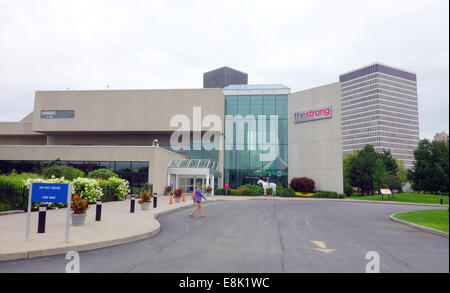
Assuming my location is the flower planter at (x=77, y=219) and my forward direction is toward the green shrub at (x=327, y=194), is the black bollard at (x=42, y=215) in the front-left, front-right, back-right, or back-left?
back-right

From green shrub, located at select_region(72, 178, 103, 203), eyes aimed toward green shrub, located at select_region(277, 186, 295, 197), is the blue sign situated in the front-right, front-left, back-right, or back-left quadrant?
back-right

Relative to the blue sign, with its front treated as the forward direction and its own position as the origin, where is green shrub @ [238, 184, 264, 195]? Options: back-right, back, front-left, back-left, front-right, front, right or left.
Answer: back-left

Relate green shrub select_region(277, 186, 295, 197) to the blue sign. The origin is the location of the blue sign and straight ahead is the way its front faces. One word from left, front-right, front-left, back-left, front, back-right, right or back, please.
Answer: back-left

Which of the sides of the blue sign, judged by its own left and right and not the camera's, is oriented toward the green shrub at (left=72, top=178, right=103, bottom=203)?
back

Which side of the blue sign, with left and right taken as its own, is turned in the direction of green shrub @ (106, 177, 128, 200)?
back

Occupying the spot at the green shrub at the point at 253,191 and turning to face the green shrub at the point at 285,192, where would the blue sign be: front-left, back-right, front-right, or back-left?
back-right

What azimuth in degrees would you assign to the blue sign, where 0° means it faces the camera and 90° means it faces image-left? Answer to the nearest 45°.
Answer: approximately 0°

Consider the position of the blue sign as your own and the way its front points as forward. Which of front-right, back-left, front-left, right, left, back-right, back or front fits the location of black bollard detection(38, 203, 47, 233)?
back

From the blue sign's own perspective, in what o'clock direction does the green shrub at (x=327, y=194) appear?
The green shrub is roughly at 8 o'clock from the blue sign.

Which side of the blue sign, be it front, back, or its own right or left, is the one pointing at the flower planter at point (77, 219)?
back

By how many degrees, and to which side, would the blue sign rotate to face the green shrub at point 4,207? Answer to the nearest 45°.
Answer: approximately 180°

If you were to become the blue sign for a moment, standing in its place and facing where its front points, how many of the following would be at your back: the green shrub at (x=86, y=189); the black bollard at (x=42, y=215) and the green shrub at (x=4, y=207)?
3
